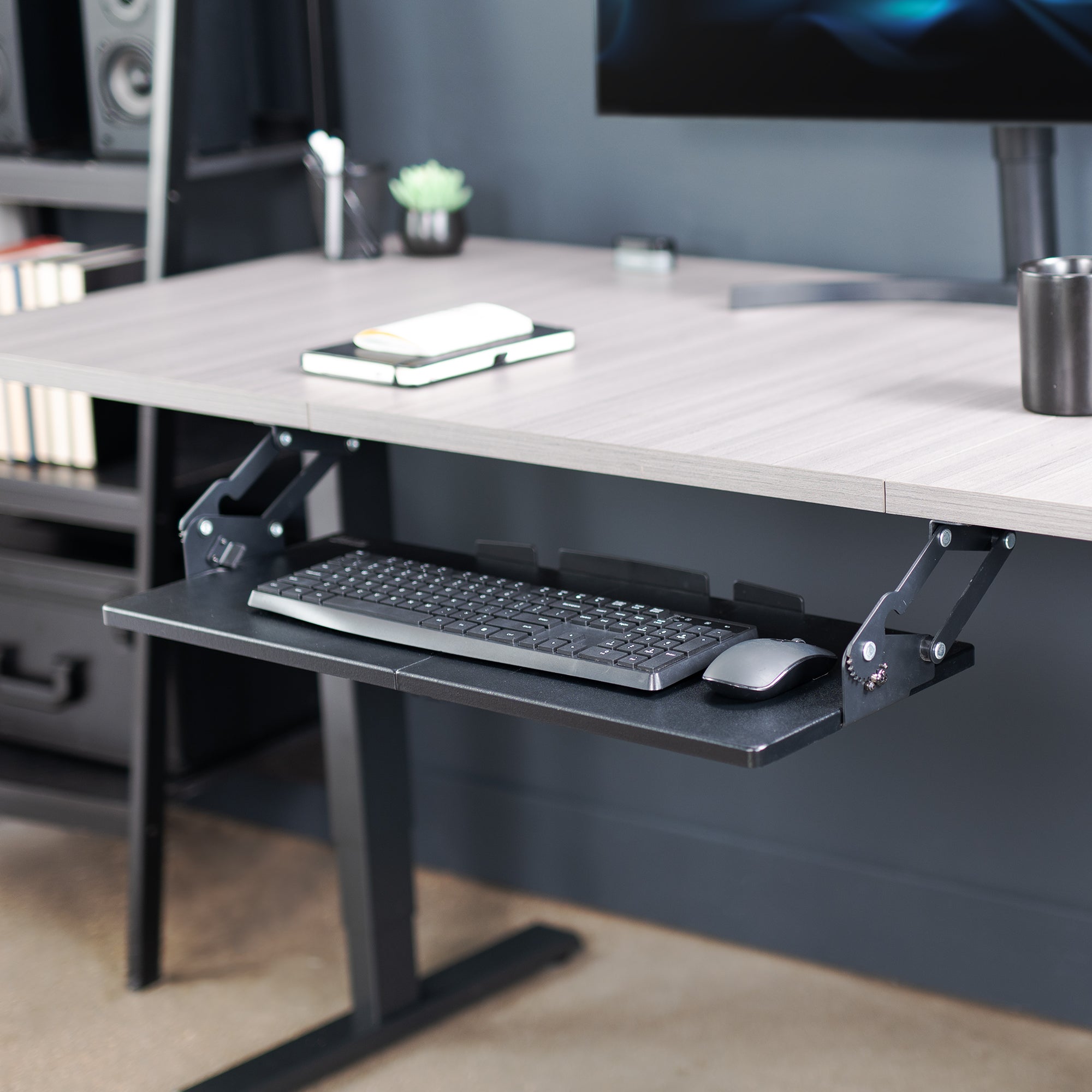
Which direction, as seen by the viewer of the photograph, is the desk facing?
facing the viewer and to the left of the viewer

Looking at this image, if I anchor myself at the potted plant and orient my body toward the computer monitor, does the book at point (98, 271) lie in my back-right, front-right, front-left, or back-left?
back-right

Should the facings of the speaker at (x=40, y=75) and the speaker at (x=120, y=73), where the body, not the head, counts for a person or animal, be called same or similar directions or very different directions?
same or similar directions

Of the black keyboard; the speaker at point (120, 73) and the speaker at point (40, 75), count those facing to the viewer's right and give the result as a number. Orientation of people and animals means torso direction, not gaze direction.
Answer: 0

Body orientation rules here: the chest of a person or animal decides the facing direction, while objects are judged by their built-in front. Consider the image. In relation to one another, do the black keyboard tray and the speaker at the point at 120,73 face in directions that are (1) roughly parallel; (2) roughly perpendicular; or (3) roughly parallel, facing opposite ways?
roughly parallel

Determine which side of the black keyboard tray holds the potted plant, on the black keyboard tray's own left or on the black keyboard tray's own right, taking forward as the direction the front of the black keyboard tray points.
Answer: on the black keyboard tray's own right

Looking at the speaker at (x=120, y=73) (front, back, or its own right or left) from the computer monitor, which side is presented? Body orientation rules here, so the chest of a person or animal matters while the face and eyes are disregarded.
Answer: left

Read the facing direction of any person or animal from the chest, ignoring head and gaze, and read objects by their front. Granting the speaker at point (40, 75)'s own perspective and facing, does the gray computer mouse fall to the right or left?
on its left

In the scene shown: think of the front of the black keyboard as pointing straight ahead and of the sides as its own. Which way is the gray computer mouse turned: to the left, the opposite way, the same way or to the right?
the opposite way

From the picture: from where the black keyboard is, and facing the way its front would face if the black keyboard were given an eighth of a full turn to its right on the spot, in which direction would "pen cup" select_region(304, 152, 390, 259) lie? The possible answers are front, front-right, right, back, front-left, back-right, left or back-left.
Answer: right

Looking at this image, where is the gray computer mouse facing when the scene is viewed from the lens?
facing away from the viewer and to the right of the viewer
